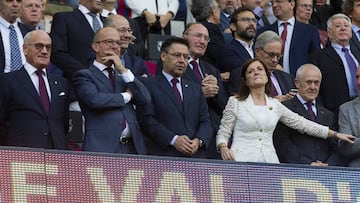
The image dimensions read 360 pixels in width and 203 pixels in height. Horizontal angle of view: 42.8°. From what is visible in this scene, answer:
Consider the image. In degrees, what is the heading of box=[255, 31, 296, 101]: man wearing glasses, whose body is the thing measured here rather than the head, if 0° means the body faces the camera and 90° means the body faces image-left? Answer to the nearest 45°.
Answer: approximately 315°

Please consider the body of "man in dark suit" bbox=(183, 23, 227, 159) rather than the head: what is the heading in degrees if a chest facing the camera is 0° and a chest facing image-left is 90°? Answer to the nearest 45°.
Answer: approximately 315°

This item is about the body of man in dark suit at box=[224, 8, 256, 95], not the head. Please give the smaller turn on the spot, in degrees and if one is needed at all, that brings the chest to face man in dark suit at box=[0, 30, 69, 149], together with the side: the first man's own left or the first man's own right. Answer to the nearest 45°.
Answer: approximately 90° to the first man's own right

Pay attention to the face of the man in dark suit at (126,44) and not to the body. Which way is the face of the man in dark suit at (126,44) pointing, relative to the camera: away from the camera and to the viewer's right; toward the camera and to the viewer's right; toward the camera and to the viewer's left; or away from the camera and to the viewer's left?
toward the camera and to the viewer's right

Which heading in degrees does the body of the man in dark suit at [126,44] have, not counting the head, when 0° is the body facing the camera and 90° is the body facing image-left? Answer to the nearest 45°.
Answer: approximately 315°

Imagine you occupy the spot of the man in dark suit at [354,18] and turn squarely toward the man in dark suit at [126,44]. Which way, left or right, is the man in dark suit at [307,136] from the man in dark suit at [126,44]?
left

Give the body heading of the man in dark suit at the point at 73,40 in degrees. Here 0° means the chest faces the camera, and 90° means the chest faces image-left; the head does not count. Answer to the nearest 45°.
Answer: approximately 315°

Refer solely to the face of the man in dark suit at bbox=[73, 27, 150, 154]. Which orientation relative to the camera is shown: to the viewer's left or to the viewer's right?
to the viewer's right
